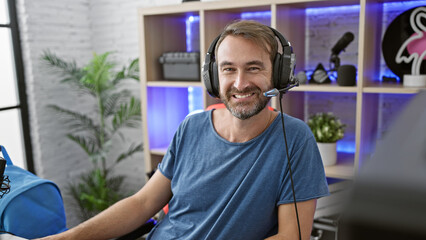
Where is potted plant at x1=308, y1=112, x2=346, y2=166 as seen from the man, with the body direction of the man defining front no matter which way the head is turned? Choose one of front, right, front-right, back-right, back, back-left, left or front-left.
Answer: back-left

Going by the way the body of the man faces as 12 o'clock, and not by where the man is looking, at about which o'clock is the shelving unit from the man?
The shelving unit is roughly at 7 o'clock from the man.

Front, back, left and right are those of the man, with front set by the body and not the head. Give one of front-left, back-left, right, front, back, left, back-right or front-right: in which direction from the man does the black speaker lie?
back-left

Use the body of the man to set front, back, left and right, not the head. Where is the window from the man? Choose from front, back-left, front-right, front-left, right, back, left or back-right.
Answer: back-right

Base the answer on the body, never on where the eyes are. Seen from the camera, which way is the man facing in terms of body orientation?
toward the camera

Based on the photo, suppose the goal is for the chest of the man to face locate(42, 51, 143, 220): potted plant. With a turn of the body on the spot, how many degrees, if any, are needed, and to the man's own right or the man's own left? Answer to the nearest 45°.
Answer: approximately 135° to the man's own right

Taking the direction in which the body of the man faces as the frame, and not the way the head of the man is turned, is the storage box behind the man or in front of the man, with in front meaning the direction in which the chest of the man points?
behind

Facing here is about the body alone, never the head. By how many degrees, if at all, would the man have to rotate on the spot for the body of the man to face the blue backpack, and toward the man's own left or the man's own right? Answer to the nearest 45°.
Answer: approximately 90° to the man's own right
